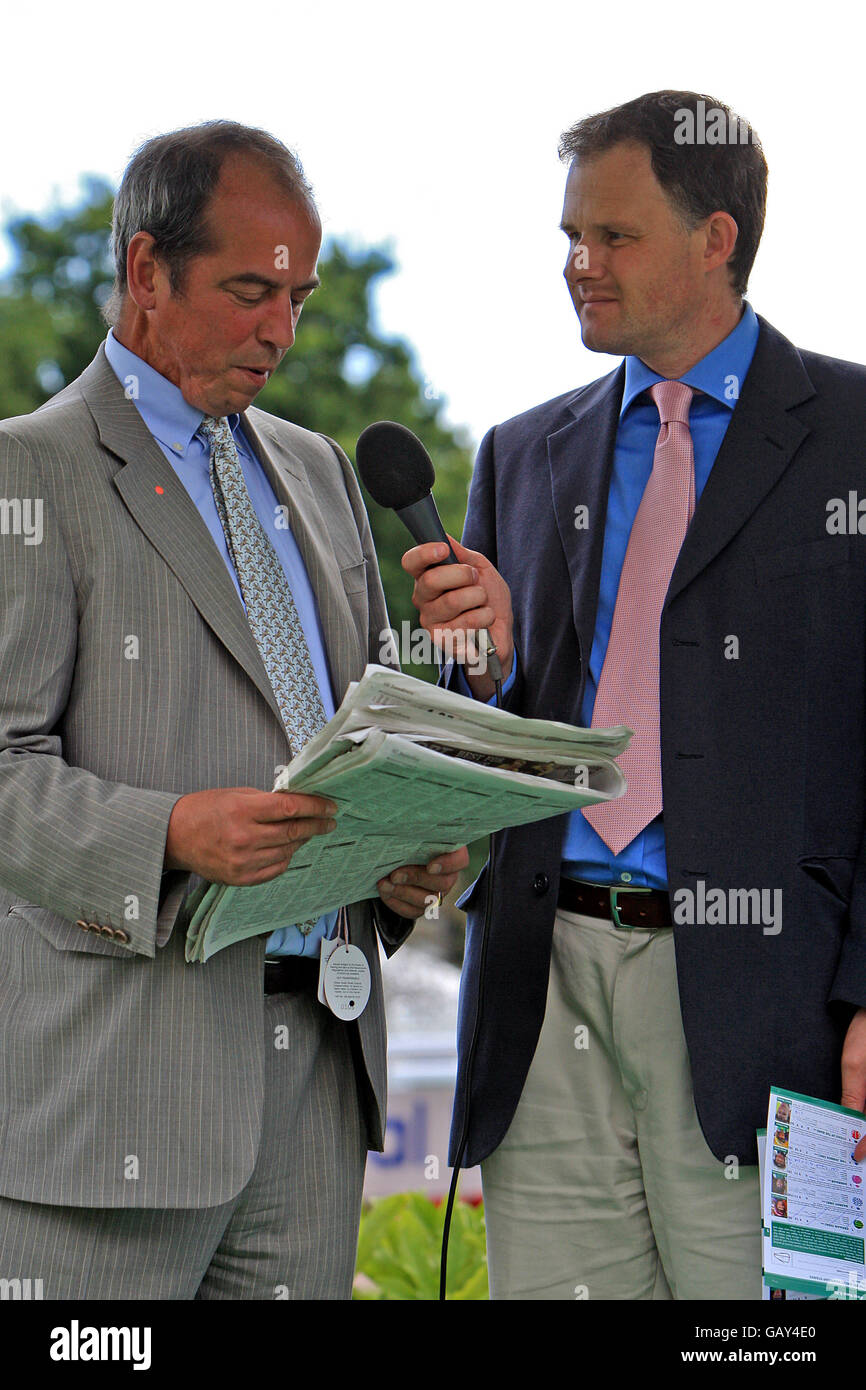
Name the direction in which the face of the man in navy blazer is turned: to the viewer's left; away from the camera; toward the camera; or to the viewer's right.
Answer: to the viewer's left

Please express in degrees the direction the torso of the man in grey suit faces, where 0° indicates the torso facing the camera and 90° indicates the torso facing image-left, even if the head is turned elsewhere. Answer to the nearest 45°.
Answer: approximately 315°

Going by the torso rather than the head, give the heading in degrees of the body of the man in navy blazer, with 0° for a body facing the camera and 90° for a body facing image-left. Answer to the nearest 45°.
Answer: approximately 45°
